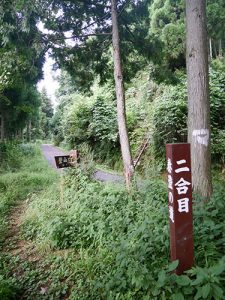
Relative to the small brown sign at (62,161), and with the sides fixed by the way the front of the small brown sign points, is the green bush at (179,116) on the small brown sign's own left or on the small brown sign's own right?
on the small brown sign's own left

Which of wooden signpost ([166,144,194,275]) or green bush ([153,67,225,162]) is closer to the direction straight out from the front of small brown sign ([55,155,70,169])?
the wooden signpost

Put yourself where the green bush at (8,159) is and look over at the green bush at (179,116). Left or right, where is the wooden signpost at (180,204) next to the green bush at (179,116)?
right

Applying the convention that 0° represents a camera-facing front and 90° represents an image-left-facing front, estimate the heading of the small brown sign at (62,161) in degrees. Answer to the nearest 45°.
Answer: approximately 0°

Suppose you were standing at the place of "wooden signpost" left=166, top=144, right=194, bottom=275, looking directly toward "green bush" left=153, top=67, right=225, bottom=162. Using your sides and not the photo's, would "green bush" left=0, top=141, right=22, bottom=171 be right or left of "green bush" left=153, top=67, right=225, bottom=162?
left

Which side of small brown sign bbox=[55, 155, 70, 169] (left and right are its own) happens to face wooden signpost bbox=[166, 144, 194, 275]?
front

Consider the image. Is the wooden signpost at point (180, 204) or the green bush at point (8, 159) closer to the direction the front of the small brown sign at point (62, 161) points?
the wooden signpost

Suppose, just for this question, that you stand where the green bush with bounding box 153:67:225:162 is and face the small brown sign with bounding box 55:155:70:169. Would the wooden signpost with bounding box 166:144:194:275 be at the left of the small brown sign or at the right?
left
